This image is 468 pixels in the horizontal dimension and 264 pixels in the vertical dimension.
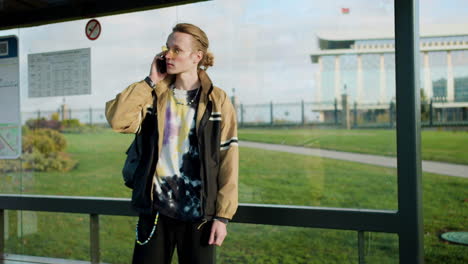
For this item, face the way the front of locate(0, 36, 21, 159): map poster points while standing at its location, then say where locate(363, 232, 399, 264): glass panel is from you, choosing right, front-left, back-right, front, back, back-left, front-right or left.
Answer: front-left

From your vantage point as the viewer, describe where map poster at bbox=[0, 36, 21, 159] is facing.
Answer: facing the viewer

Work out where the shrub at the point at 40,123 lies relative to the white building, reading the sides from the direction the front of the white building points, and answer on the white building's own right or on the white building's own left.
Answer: on the white building's own right

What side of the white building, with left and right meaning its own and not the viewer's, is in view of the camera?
front

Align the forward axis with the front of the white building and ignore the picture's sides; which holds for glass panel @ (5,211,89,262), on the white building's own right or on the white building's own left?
on the white building's own right

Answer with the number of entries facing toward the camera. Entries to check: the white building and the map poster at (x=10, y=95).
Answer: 2

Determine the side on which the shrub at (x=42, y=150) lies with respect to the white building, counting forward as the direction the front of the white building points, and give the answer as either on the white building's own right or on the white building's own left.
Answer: on the white building's own right

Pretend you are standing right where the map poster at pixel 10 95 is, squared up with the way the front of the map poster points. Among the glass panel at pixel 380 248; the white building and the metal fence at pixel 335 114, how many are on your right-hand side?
0

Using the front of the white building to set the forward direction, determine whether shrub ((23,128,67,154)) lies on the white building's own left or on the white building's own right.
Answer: on the white building's own right
